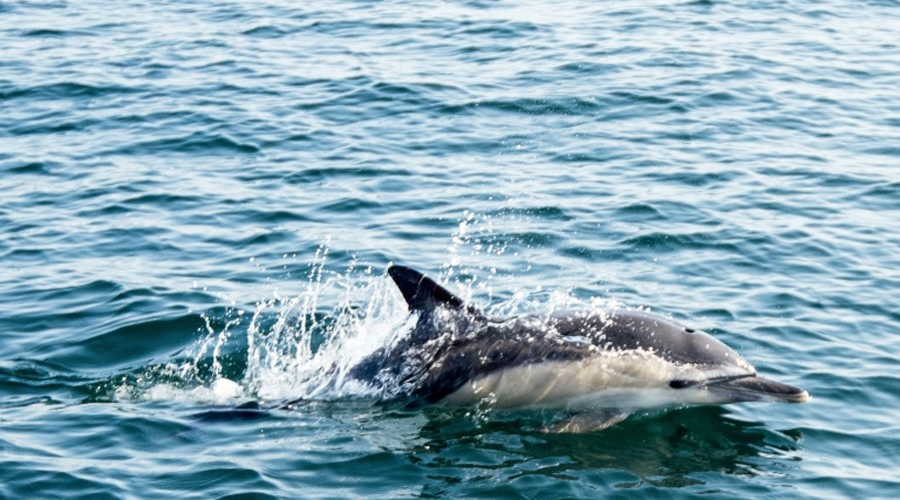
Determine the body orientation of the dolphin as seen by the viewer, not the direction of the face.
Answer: to the viewer's right

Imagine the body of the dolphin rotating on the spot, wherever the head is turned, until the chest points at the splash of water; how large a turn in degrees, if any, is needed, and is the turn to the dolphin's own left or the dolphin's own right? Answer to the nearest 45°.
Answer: approximately 135° to the dolphin's own left
